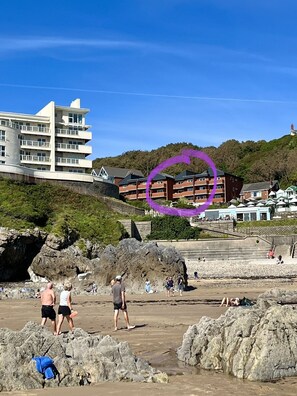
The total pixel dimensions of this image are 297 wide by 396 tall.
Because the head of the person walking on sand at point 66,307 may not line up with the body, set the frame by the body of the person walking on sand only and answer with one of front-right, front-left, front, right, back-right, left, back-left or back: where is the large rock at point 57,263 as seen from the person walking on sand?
front-left

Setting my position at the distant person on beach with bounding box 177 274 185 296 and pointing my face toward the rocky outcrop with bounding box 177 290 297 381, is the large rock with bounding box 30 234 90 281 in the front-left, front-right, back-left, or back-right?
back-right

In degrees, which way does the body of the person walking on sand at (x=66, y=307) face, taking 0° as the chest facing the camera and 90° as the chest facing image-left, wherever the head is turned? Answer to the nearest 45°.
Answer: approximately 225°

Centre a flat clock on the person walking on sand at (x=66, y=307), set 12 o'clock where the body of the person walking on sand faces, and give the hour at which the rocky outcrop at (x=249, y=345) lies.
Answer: The rocky outcrop is roughly at 3 o'clock from the person walking on sand.

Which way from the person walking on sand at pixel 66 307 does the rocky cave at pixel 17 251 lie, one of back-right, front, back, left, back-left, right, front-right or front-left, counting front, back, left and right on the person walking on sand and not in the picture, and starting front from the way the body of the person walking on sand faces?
front-left
